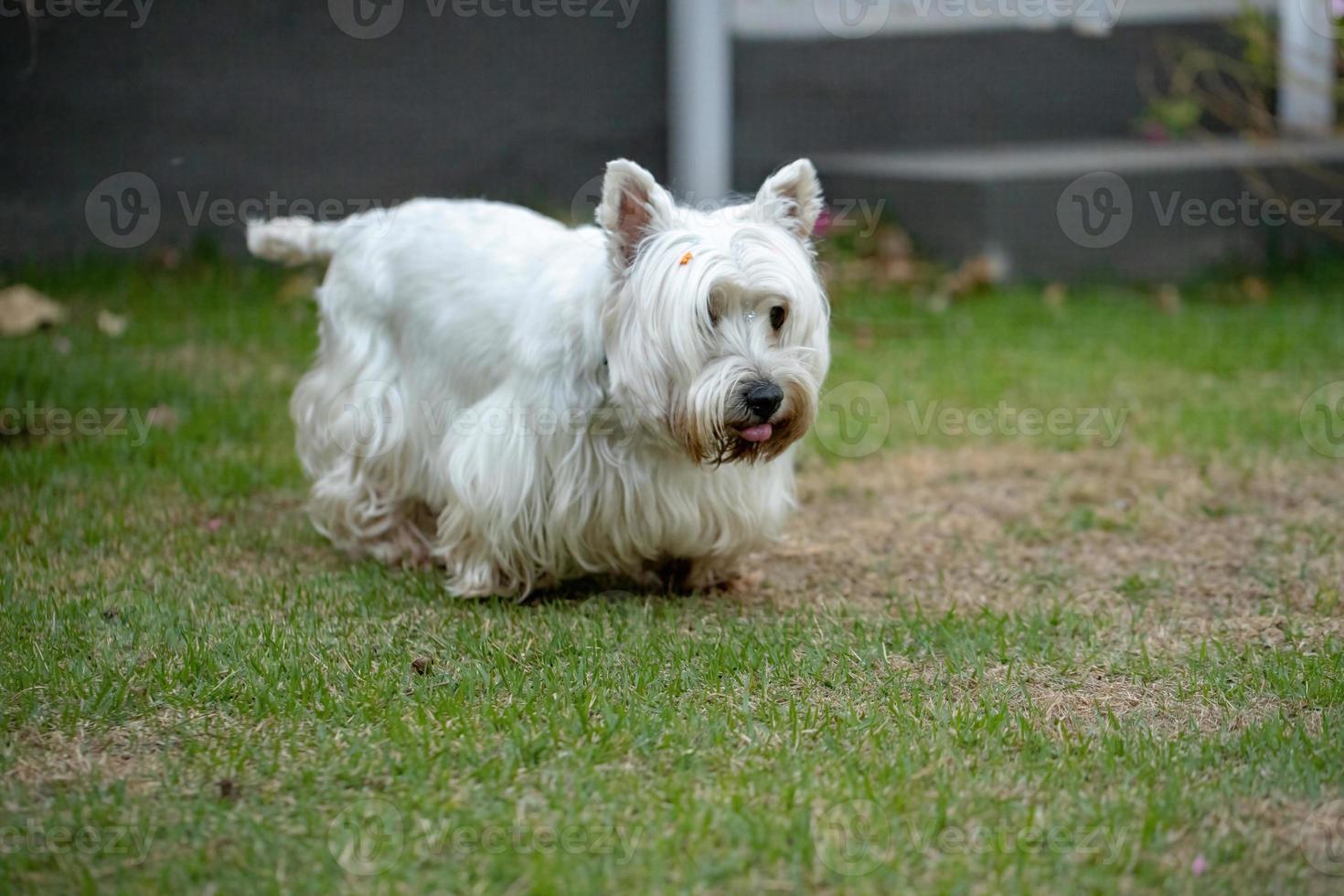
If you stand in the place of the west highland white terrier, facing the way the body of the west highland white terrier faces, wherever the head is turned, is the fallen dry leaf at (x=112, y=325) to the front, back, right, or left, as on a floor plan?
back

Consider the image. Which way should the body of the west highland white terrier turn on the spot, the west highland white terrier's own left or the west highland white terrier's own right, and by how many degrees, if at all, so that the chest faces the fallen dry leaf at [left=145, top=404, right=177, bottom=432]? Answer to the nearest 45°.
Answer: approximately 180°

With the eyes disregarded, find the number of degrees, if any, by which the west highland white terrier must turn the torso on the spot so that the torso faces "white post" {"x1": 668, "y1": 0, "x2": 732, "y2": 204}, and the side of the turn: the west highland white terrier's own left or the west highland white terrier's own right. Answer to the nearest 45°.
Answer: approximately 135° to the west highland white terrier's own left

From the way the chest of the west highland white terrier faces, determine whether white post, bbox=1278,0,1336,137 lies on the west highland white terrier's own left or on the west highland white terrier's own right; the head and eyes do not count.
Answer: on the west highland white terrier's own left

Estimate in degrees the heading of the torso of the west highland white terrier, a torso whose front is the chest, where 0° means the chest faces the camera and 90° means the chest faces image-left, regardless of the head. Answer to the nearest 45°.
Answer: approximately 315°

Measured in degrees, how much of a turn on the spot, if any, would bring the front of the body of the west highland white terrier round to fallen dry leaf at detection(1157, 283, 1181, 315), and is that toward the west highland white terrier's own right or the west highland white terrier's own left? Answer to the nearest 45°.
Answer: approximately 90° to the west highland white terrier's own left

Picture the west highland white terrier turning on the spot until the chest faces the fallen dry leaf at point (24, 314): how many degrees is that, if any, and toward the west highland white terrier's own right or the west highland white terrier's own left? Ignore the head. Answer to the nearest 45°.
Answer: approximately 180°
